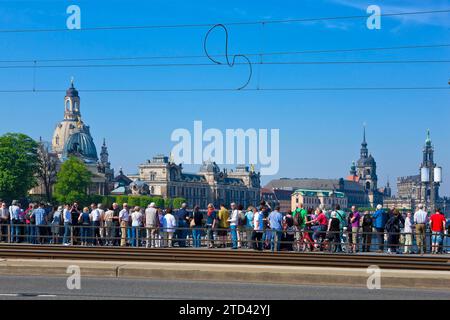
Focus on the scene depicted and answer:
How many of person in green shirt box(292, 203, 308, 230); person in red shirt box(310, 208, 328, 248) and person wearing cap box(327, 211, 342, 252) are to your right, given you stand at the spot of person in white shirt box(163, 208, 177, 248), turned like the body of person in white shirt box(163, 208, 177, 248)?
3

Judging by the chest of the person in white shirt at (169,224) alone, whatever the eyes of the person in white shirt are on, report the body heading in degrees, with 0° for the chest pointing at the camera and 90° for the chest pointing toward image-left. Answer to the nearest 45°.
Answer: approximately 180°

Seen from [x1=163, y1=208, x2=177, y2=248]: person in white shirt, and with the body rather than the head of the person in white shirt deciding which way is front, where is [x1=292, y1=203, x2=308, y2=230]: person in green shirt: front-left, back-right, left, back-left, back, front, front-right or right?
right

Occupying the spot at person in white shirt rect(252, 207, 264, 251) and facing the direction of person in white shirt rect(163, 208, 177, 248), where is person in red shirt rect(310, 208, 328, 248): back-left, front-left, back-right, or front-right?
back-right

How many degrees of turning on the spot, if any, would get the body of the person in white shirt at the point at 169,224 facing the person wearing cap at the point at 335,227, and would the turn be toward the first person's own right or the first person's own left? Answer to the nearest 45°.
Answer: approximately 90° to the first person's own right

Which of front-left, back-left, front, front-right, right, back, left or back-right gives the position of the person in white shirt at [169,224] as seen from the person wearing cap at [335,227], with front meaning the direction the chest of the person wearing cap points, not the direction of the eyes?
left

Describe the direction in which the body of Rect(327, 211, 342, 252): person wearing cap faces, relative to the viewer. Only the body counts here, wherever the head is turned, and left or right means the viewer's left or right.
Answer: facing away from the viewer
